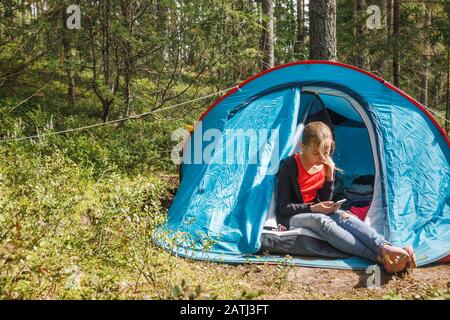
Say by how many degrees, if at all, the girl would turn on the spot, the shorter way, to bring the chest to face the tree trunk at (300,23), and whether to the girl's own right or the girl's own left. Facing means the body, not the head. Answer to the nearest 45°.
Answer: approximately 135° to the girl's own left

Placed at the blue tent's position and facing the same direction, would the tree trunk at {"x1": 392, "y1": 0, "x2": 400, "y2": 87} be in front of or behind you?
behind

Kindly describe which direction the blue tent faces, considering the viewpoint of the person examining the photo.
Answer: facing the viewer

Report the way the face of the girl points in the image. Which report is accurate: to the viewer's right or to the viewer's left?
to the viewer's right

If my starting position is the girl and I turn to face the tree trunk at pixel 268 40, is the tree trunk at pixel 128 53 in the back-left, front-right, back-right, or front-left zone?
front-left

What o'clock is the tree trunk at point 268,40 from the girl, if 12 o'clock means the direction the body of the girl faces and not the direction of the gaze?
The tree trunk is roughly at 7 o'clock from the girl.

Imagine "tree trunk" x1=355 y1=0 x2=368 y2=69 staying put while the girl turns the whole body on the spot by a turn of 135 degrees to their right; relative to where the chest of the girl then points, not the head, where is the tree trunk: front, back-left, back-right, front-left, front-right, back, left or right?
right

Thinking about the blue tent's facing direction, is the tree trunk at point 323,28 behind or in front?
behind

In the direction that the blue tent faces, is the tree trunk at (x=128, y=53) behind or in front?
behind

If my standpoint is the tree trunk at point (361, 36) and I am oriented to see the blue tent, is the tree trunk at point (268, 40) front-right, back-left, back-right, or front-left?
front-right

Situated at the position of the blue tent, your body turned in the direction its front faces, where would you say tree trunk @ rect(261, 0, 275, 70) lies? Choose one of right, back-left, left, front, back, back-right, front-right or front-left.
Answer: back

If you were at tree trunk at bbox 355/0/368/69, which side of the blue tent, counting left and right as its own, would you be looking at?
back

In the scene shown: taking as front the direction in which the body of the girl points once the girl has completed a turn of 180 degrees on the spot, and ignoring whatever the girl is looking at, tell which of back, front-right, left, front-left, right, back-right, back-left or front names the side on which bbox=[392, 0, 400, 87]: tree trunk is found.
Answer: front-right
